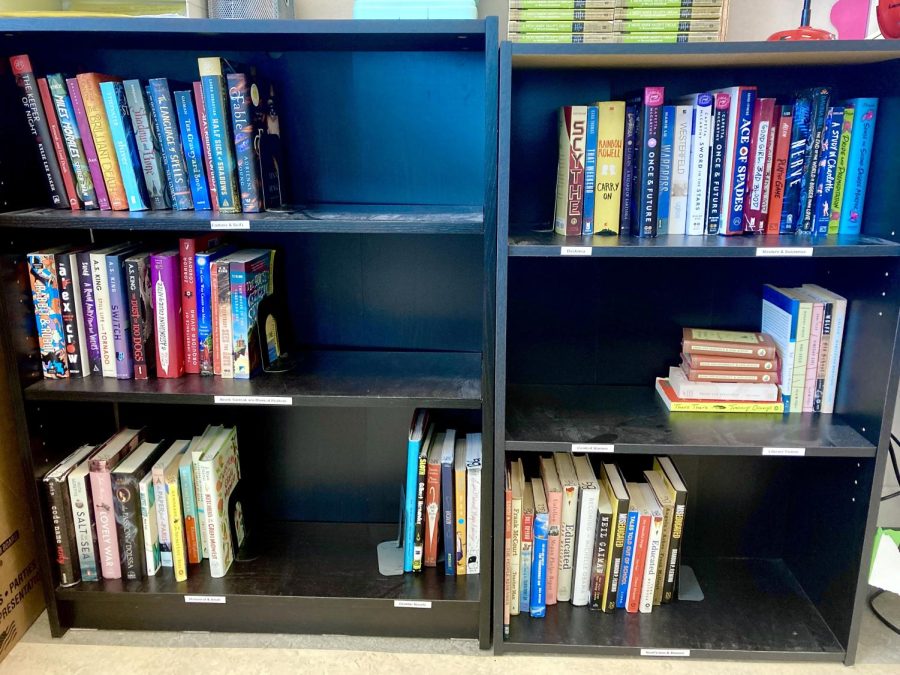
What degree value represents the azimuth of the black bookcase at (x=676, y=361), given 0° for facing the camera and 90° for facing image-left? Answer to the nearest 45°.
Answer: approximately 0°

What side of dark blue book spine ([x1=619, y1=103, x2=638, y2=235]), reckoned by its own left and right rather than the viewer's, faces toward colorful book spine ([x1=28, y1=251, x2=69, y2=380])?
right

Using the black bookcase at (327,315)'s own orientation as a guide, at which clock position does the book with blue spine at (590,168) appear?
The book with blue spine is roughly at 10 o'clock from the black bookcase.

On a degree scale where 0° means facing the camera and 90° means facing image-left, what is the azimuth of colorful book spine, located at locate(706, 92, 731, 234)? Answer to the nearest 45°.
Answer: approximately 0°
